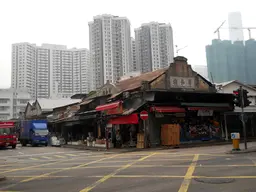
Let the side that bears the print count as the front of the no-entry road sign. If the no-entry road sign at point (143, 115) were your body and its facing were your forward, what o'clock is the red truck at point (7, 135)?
The red truck is roughly at 4 o'clock from the no-entry road sign.

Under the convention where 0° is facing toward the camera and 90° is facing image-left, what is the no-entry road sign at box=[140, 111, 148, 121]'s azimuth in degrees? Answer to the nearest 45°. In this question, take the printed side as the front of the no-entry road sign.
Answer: approximately 0°
